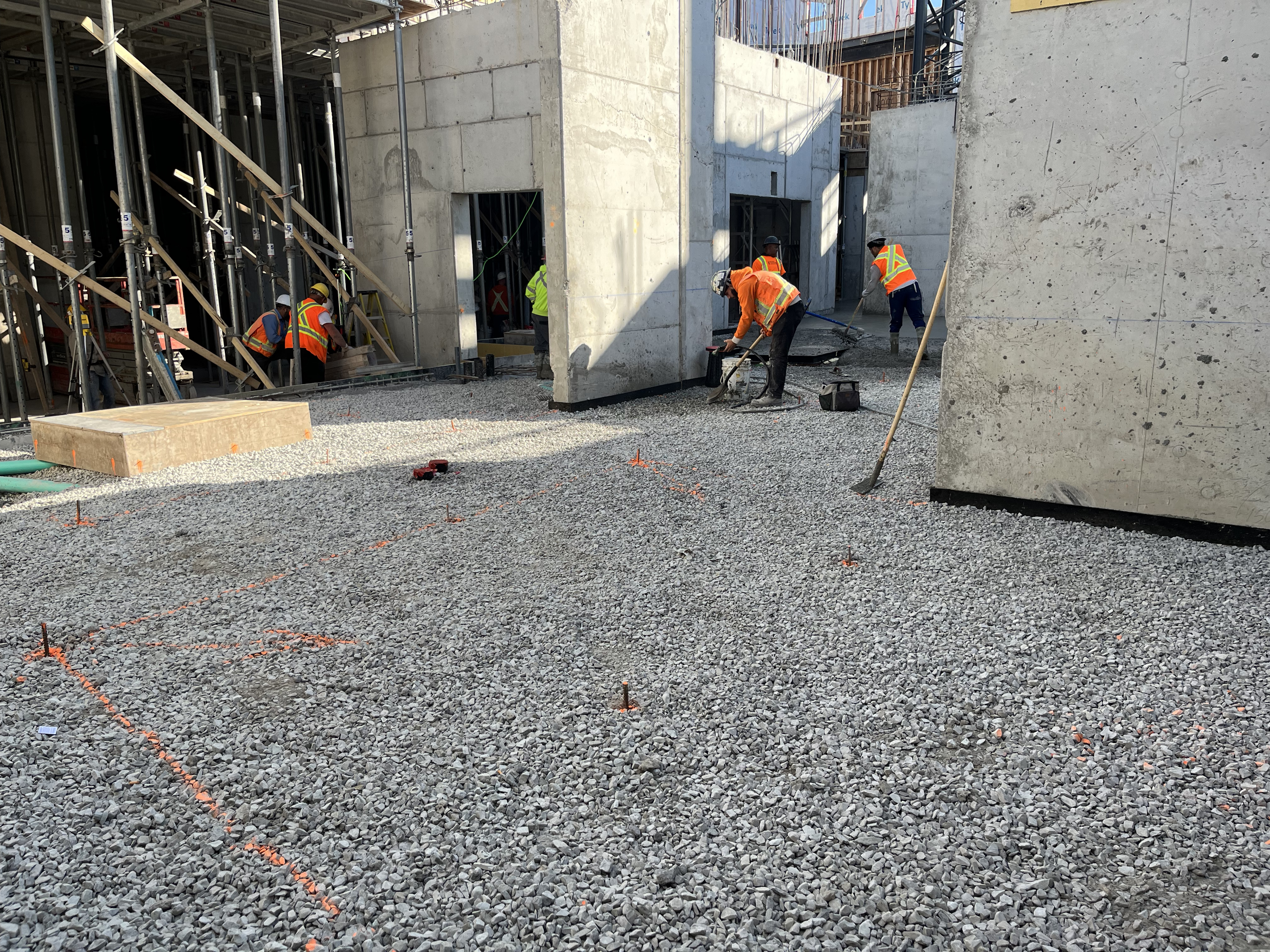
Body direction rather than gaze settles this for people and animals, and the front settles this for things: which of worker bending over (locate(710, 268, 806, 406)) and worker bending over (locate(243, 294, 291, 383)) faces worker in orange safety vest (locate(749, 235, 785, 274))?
worker bending over (locate(243, 294, 291, 383))

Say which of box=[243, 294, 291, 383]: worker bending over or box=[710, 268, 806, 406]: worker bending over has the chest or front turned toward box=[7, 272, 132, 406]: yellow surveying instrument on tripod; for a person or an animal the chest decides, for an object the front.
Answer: box=[710, 268, 806, 406]: worker bending over

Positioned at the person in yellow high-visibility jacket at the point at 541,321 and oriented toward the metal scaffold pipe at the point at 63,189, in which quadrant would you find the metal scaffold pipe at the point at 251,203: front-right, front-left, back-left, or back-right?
front-right

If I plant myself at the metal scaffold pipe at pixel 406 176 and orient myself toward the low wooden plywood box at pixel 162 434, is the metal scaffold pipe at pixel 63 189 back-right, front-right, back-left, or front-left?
front-right

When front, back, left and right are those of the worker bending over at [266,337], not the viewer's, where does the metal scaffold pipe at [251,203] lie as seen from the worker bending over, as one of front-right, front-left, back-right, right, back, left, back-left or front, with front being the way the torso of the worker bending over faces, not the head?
left

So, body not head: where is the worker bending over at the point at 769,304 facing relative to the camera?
to the viewer's left

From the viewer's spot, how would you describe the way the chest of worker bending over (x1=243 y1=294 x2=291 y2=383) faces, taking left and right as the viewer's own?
facing to the right of the viewer

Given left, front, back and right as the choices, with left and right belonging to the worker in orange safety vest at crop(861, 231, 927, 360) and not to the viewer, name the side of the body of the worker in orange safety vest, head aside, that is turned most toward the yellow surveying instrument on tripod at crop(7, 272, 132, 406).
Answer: left

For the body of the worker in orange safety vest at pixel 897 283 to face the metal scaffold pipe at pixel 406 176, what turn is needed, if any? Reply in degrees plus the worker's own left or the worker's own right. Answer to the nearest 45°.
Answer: approximately 90° to the worker's own left

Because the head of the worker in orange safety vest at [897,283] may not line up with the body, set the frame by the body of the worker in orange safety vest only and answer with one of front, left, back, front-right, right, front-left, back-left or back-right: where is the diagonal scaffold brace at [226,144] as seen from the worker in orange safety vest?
left

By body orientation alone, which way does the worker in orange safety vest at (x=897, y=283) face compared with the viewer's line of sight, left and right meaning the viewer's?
facing away from the viewer and to the left of the viewer

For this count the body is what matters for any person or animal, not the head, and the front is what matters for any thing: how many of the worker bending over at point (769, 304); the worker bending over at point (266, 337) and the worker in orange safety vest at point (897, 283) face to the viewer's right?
1
